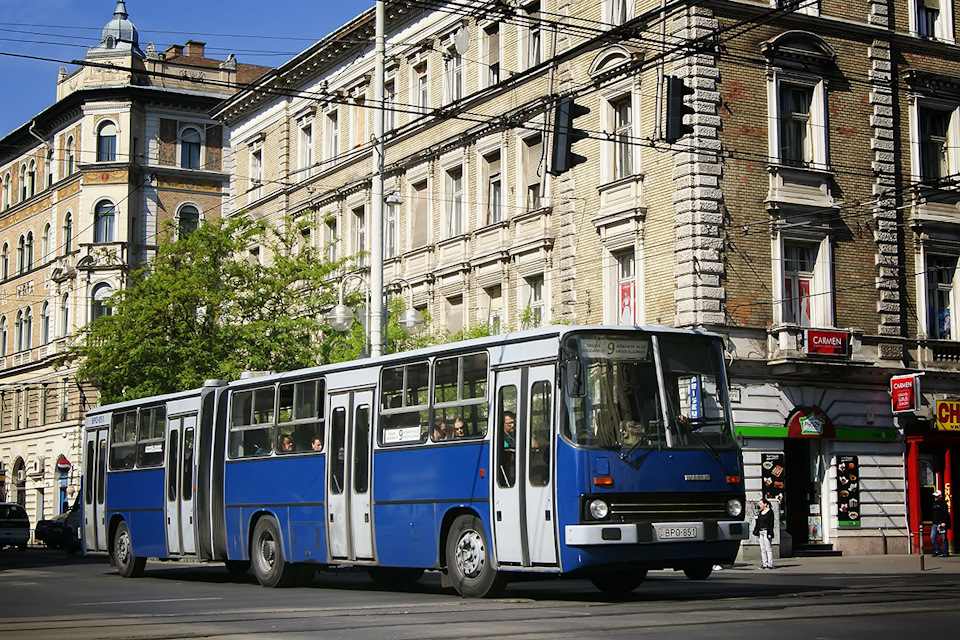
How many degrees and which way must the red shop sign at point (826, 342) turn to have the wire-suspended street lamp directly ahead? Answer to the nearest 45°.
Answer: approximately 135° to its right

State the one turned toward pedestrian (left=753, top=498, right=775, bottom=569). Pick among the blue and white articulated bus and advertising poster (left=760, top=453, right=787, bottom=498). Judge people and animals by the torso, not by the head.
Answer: the advertising poster

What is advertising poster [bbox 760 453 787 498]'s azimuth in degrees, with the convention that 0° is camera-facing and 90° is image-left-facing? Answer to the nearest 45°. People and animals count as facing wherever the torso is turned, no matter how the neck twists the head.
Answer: approximately 0°

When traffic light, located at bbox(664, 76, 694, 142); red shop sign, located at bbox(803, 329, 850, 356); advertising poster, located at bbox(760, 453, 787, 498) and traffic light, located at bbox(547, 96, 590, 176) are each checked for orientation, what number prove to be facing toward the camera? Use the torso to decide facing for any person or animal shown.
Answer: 2

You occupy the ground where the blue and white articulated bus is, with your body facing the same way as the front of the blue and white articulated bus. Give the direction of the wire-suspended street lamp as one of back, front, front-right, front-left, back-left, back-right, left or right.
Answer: back-left
